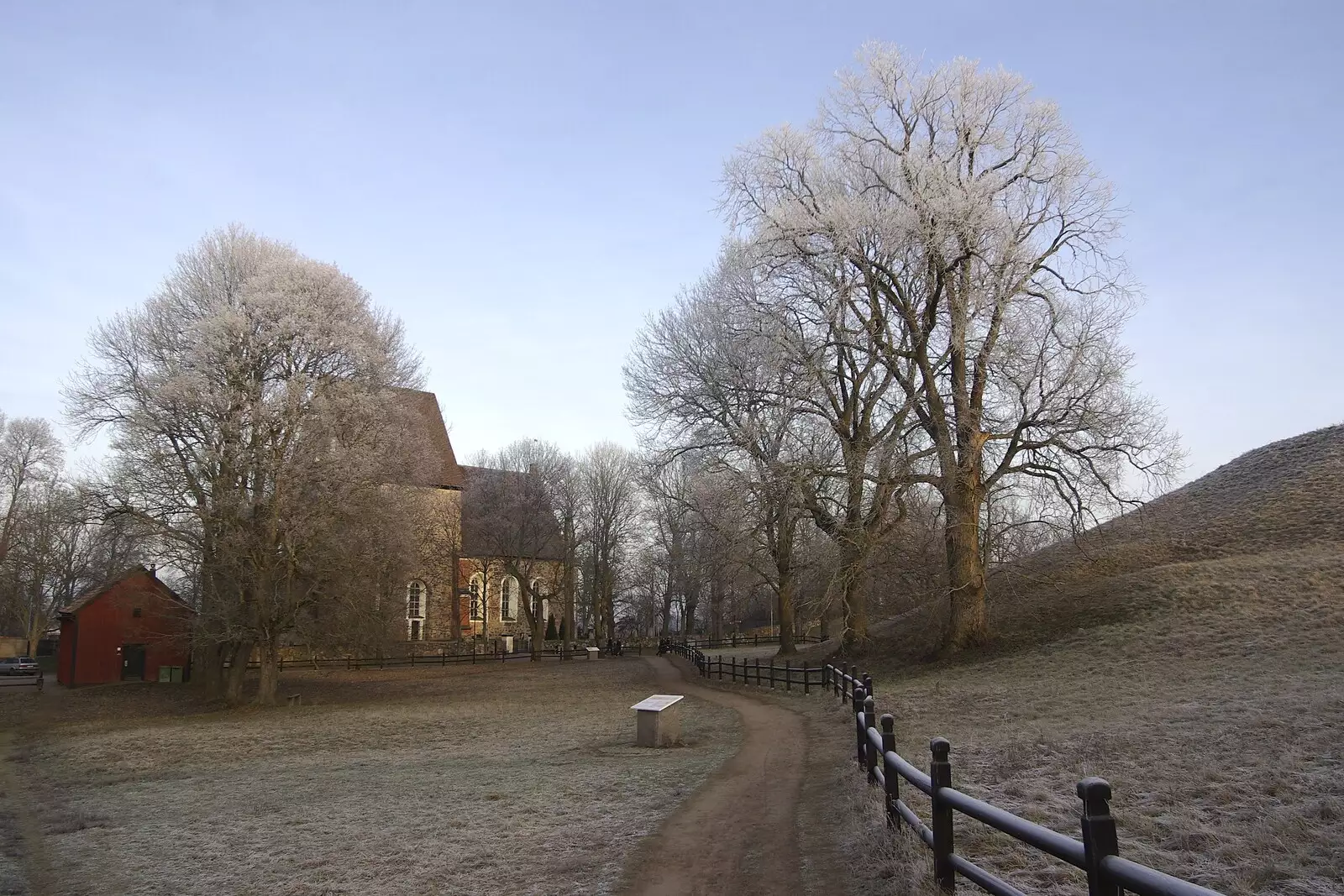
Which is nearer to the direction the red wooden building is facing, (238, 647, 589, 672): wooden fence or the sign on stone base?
the sign on stone base

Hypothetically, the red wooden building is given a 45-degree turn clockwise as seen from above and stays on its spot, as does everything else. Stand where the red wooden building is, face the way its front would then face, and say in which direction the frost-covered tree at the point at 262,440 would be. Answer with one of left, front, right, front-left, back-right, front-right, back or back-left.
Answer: front-left

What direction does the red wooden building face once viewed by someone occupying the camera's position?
facing the viewer

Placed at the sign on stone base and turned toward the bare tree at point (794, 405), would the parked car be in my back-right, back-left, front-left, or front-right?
front-left

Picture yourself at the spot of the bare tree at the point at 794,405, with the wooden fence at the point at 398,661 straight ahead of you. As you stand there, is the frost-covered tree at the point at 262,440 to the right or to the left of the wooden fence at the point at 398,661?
left

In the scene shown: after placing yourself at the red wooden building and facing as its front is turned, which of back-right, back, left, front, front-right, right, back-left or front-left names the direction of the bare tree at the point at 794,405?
front-left

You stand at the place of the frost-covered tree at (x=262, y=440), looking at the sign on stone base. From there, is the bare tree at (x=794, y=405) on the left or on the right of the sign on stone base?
left

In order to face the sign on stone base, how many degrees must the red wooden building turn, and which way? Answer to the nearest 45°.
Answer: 0° — it already faces it

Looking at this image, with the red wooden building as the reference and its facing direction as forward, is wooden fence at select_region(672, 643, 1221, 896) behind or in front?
in front

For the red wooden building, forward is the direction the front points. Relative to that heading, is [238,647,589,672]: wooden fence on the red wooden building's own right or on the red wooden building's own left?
on the red wooden building's own left

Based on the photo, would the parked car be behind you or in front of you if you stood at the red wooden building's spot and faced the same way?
behind
